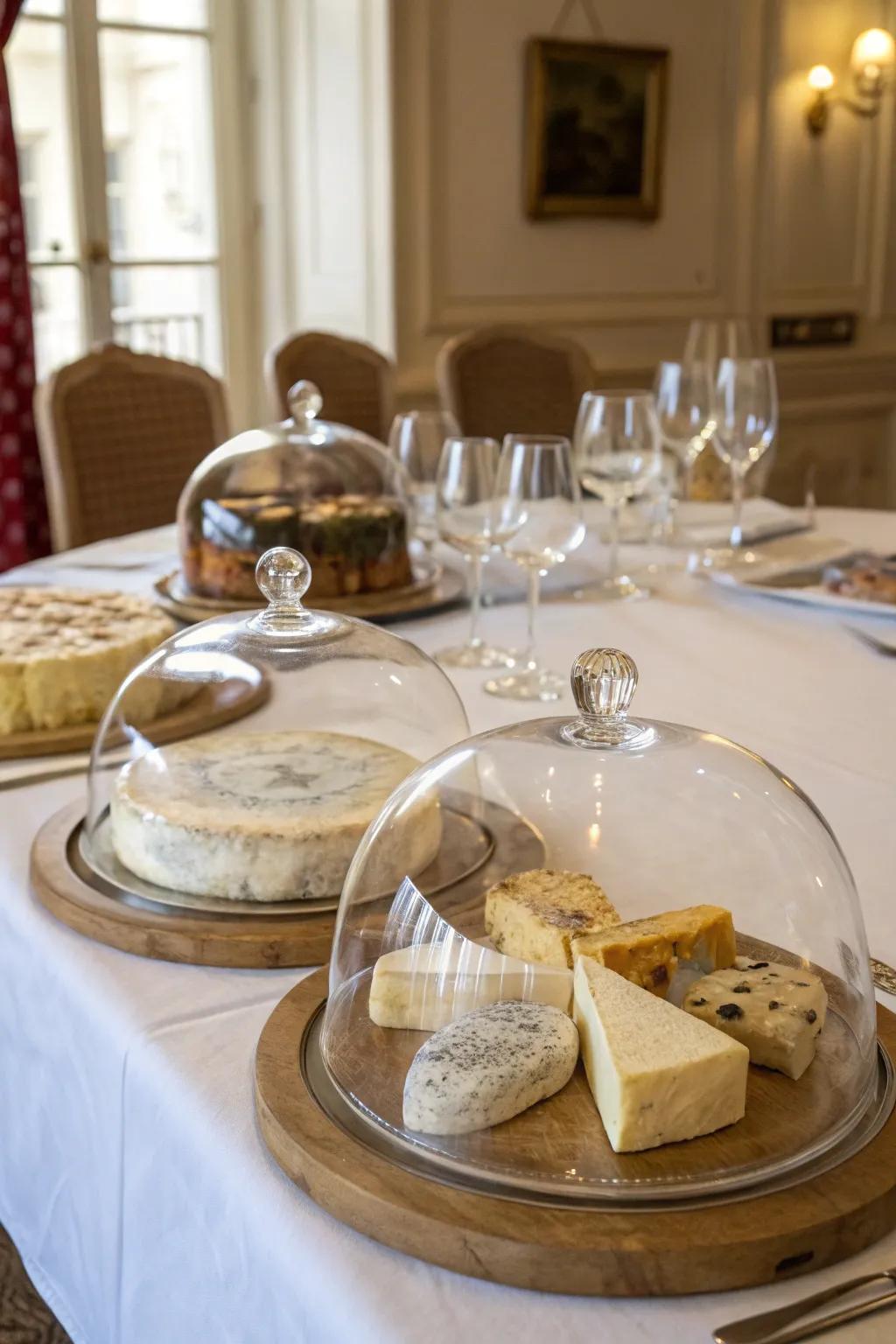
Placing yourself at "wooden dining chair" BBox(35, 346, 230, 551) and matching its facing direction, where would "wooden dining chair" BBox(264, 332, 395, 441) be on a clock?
"wooden dining chair" BBox(264, 332, 395, 441) is roughly at 9 o'clock from "wooden dining chair" BBox(35, 346, 230, 551).

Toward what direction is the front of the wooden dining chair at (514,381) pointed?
toward the camera

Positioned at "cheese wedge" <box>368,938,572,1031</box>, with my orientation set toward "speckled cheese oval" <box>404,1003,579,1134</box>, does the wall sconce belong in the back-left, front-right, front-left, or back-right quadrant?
back-left

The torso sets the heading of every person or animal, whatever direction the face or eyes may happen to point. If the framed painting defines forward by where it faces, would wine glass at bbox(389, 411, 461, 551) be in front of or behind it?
in front

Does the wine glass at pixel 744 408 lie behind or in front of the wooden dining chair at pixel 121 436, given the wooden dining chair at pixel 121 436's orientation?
in front

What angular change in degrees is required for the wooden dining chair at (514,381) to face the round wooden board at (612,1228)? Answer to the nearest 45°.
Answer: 0° — it already faces it

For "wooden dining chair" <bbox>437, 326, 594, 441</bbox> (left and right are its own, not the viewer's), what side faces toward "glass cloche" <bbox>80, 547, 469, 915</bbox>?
front

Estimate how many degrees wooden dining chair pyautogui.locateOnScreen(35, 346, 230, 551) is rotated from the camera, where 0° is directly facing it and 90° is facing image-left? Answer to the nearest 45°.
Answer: approximately 315°

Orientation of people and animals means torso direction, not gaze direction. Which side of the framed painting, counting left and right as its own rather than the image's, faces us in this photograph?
front

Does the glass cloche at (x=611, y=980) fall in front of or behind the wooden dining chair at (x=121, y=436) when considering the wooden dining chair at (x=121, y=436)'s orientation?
in front

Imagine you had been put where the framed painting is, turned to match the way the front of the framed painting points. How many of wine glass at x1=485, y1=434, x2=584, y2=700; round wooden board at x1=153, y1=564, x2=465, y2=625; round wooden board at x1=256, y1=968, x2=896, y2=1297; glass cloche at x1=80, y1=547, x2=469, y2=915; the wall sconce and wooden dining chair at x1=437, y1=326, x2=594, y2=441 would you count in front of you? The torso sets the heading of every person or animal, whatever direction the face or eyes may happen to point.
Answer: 5

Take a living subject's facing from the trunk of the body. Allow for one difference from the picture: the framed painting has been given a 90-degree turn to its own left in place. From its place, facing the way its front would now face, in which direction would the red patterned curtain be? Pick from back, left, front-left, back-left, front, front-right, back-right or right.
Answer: back-right

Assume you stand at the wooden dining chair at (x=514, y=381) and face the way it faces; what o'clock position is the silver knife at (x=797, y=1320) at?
The silver knife is roughly at 12 o'clock from the wooden dining chair.

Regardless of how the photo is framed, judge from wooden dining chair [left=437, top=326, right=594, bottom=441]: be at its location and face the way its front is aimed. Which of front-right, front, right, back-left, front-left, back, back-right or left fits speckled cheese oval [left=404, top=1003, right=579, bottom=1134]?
front

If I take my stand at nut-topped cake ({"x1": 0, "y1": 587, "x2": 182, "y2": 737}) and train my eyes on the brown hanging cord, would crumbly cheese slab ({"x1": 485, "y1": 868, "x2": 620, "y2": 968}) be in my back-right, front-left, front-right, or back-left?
back-right

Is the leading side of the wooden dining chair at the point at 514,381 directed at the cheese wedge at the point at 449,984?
yes

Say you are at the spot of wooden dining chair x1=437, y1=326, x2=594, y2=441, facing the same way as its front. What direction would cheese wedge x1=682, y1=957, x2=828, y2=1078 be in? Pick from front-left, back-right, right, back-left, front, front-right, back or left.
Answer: front

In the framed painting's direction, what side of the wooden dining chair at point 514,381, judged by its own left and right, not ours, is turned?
back

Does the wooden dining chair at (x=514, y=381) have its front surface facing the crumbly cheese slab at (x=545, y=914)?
yes
